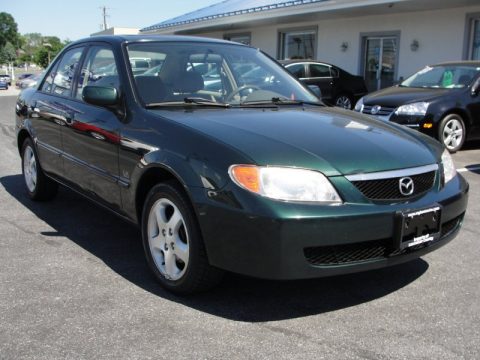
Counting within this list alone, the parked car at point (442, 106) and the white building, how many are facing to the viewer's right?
0

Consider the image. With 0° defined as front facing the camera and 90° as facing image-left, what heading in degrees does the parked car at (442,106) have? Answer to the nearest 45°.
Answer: approximately 45°

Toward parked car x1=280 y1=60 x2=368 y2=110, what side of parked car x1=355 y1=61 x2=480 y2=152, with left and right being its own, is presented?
right

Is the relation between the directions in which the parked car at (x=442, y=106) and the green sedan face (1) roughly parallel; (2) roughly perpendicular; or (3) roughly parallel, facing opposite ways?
roughly perpendicular

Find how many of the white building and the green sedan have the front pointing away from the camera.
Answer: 0

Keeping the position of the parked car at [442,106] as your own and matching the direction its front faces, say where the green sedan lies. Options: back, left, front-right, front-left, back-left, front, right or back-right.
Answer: front-left

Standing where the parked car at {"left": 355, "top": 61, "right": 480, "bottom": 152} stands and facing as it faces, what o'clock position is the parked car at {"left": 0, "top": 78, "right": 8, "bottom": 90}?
the parked car at {"left": 0, "top": 78, "right": 8, "bottom": 90} is roughly at 3 o'clock from the parked car at {"left": 355, "top": 61, "right": 480, "bottom": 152}.

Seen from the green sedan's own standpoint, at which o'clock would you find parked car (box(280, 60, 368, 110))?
The parked car is roughly at 8 o'clock from the green sedan.

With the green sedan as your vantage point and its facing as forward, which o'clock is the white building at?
The white building is roughly at 8 o'clock from the green sedan.

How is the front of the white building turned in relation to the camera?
facing the viewer and to the left of the viewer

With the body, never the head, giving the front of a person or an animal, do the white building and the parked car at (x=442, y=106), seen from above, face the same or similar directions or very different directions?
same or similar directions

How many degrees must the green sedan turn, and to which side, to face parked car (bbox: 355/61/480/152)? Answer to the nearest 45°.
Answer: approximately 90° to its left

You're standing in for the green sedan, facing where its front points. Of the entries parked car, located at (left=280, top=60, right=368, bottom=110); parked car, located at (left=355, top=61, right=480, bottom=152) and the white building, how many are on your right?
0

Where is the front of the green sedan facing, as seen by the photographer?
facing the viewer and to the right of the viewer

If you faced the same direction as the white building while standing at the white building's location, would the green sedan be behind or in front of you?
in front
